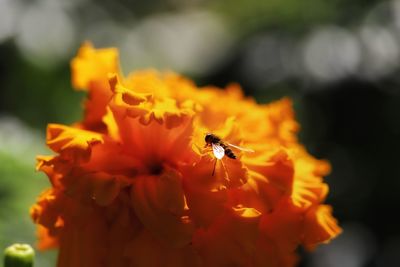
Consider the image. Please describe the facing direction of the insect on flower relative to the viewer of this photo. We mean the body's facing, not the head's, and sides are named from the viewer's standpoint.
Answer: facing to the left of the viewer
